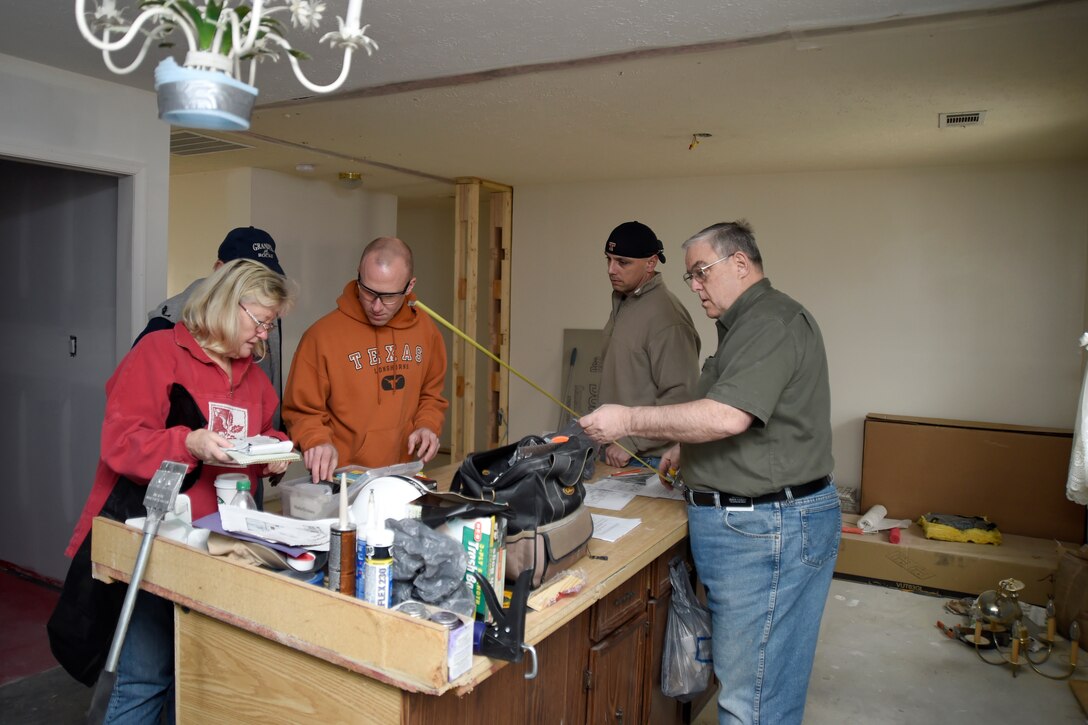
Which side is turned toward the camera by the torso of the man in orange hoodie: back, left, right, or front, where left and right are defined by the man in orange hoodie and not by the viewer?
front

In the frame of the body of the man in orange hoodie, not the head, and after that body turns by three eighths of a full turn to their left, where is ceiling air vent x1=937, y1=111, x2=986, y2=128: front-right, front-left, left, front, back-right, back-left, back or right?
front-right

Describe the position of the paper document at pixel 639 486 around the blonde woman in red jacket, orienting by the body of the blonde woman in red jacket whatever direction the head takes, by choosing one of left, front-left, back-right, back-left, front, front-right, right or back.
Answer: front-left

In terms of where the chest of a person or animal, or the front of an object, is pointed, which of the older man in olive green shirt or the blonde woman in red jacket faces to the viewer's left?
the older man in olive green shirt

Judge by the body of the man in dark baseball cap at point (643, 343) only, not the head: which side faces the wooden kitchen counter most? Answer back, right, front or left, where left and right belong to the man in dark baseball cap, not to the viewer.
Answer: front

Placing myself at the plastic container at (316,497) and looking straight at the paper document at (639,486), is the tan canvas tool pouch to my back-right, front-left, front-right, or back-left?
front-right

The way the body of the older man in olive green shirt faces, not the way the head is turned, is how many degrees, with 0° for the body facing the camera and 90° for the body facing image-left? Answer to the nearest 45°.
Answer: approximately 90°

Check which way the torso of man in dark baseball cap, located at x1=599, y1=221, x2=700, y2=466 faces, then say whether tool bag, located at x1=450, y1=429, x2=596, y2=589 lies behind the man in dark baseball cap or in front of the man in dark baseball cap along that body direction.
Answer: in front

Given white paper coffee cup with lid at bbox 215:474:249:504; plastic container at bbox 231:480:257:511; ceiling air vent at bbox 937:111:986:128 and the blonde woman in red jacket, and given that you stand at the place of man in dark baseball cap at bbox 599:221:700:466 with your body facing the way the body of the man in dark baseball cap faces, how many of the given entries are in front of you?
3

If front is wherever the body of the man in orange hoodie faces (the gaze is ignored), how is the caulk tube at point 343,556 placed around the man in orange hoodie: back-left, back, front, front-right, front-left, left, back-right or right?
front

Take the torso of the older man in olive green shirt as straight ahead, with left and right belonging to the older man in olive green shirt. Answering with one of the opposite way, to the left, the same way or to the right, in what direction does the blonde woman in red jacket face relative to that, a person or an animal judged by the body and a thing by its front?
the opposite way

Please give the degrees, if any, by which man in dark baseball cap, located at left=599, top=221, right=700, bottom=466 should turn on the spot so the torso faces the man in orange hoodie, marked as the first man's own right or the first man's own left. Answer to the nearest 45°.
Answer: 0° — they already face them

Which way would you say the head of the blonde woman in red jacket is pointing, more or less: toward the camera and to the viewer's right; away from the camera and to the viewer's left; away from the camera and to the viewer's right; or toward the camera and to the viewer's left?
toward the camera and to the viewer's right

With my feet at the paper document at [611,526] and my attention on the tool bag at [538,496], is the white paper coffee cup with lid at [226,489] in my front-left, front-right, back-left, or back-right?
front-right

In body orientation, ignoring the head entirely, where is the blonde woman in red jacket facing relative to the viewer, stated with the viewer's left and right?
facing the viewer and to the right of the viewer

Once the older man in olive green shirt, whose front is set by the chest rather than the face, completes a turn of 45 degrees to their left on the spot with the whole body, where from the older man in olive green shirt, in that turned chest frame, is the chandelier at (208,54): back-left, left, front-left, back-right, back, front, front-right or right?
front

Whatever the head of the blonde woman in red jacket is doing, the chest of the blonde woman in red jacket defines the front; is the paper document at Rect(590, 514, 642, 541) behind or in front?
in front

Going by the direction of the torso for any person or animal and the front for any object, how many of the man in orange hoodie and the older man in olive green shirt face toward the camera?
1

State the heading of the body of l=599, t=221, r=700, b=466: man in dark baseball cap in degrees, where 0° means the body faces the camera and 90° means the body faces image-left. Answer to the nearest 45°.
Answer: approximately 45°

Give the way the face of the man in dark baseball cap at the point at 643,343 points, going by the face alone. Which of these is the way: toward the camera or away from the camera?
toward the camera

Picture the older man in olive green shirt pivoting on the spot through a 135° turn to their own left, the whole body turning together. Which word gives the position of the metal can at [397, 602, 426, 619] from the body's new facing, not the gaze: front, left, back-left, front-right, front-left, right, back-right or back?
right

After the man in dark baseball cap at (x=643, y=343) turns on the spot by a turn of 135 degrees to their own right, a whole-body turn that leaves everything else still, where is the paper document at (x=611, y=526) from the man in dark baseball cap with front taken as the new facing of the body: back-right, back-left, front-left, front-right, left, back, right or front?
back

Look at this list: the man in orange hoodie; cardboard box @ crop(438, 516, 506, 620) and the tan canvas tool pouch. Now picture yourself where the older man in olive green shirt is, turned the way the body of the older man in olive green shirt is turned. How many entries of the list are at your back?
0
